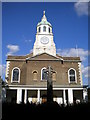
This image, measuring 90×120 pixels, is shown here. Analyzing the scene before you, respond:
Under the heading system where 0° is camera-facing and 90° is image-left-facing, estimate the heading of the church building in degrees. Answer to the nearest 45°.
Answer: approximately 0°
